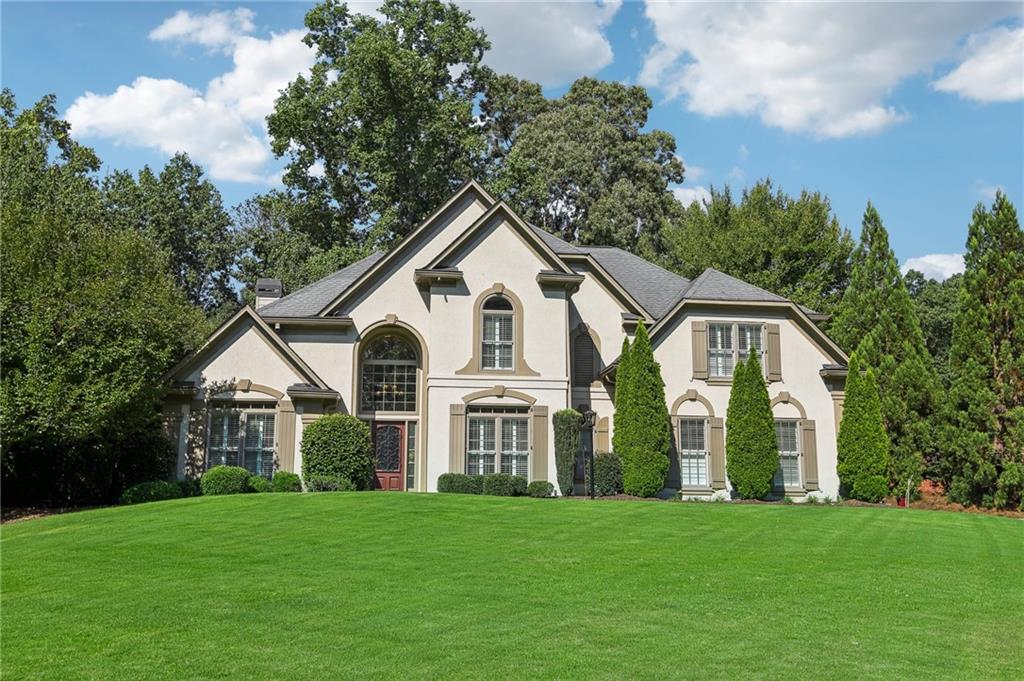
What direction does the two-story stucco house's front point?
toward the camera

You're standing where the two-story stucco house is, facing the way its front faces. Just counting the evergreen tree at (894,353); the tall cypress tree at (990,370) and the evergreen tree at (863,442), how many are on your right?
0

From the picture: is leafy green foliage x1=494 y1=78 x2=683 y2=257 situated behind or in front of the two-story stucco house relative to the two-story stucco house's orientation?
behind

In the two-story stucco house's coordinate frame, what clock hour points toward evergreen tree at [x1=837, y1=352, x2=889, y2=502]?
The evergreen tree is roughly at 9 o'clock from the two-story stucco house.

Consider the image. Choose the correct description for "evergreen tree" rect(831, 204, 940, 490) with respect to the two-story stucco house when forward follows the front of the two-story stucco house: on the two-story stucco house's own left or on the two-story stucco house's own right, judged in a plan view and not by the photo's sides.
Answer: on the two-story stucco house's own left

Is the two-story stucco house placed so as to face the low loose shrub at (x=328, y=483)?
no

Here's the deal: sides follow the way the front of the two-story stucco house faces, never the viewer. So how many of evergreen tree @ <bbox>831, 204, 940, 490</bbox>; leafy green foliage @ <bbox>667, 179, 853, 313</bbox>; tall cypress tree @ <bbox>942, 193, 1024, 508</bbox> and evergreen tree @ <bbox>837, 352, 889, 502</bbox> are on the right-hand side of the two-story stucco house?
0

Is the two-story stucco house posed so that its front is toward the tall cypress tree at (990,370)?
no

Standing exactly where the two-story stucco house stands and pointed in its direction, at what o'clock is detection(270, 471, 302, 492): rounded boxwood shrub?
The rounded boxwood shrub is roughly at 2 o'clock from the two-story stucco house.

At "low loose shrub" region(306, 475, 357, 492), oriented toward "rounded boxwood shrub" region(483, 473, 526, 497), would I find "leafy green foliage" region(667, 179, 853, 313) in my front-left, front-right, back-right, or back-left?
front-left

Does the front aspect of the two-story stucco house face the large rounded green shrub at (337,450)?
no

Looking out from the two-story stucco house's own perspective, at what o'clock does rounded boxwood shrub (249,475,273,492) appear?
The rounded boxwood shrub is roughly at 2 o'clock from the two-story stucco house.

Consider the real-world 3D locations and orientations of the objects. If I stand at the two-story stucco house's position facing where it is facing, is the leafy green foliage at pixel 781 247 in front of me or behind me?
behind
